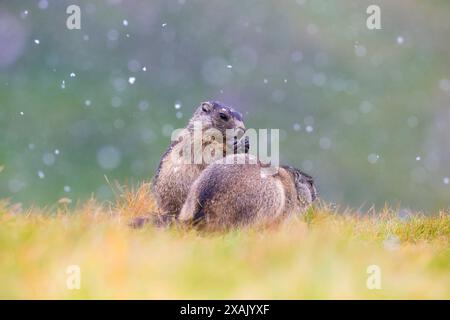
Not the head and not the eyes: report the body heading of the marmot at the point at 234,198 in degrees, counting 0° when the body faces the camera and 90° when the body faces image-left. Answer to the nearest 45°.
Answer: approximately 270°
